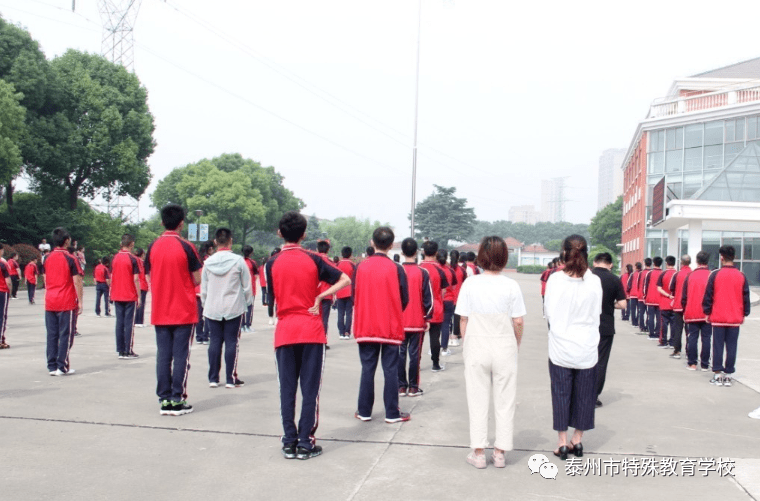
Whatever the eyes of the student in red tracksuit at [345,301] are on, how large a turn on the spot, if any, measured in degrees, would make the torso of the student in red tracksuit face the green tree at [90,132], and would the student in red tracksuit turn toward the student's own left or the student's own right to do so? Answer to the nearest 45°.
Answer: approximately 45° to the student's own left

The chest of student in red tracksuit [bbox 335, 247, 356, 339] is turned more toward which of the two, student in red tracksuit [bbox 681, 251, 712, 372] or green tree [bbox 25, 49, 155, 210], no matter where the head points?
the green tree

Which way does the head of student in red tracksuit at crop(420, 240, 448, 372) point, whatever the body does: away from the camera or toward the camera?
away from the camera

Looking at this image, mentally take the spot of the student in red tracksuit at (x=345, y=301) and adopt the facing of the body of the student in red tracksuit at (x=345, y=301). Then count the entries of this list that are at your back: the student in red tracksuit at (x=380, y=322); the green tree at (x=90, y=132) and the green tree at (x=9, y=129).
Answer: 1

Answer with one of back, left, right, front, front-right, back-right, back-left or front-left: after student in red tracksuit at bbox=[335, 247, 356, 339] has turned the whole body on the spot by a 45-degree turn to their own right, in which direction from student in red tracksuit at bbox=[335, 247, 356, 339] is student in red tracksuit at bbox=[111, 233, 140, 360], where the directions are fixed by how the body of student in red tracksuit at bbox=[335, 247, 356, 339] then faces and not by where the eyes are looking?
back

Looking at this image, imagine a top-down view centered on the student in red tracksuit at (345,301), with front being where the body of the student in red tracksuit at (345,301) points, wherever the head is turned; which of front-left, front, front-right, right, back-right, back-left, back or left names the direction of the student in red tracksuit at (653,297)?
right

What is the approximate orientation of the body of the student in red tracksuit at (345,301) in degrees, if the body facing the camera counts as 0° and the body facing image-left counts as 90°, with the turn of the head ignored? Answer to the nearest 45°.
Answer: approximately 180°

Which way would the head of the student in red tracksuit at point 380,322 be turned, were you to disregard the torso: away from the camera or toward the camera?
away from the camera

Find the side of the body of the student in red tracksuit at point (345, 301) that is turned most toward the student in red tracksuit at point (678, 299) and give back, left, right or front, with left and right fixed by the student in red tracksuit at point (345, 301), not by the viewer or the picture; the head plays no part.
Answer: right

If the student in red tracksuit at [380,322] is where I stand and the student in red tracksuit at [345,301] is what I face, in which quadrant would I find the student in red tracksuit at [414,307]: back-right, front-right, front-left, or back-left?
front-right

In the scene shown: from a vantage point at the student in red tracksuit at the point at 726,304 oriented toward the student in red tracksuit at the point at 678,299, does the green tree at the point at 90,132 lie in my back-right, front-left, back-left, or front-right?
front-left
